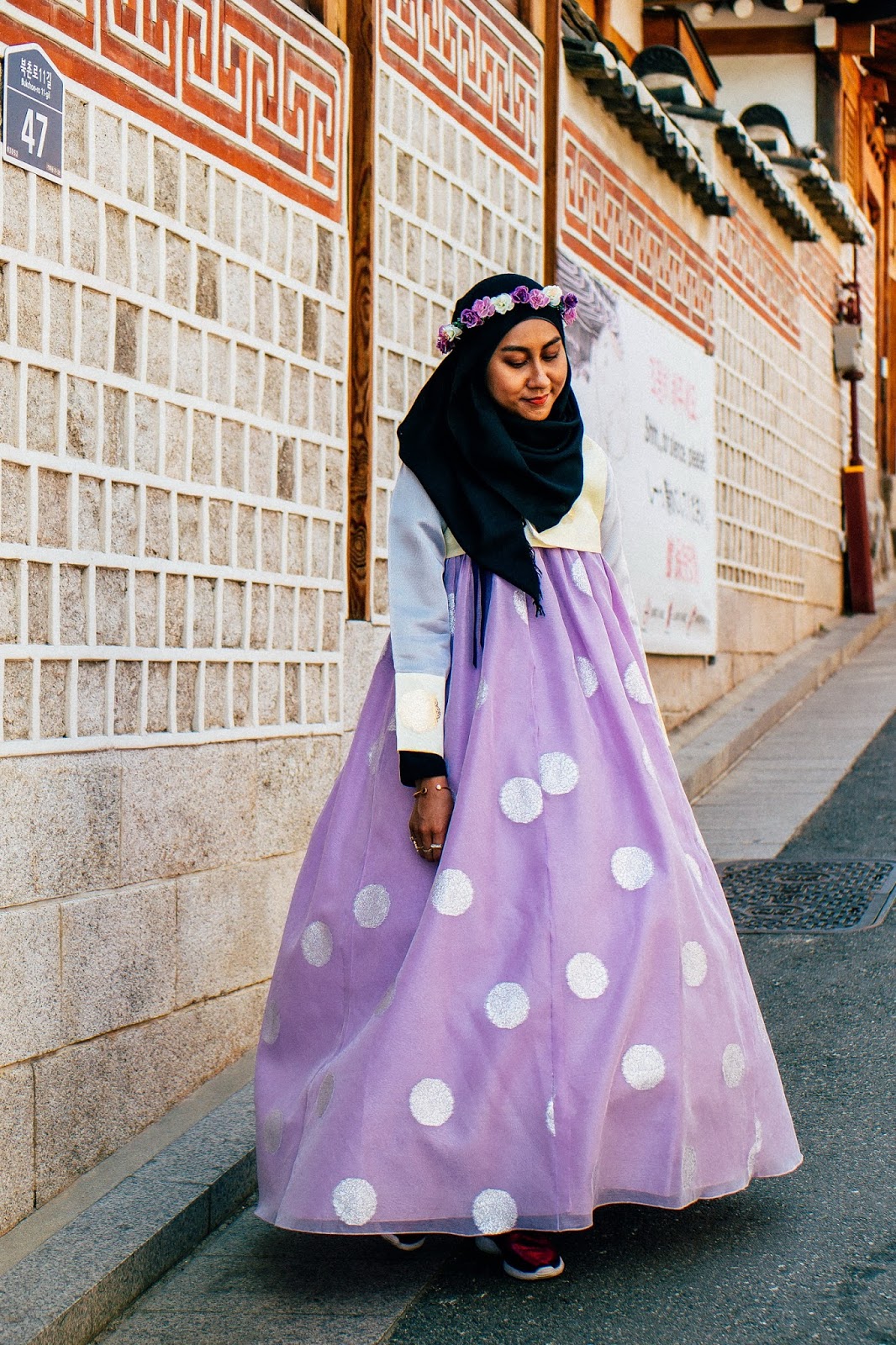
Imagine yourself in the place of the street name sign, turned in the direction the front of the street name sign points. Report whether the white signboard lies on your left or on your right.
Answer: on your left

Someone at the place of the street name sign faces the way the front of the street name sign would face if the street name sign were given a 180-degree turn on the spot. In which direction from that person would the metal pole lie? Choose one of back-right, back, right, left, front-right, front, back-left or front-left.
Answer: right

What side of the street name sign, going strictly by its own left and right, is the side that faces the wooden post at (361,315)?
left

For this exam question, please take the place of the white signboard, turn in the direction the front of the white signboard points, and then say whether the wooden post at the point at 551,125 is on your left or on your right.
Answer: on your right

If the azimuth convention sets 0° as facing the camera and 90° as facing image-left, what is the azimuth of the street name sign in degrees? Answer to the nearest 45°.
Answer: approximately 315°

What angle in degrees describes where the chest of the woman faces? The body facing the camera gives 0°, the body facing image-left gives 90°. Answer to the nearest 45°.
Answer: approximately 315°

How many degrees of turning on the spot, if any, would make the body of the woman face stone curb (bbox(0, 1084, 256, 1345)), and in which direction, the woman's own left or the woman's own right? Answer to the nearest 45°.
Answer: approximately 135° to the woman's own right

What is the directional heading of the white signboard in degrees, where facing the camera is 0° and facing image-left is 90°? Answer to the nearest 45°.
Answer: approximately 315°

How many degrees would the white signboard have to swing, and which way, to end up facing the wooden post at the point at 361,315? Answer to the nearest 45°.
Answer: approximately 45° to its right
